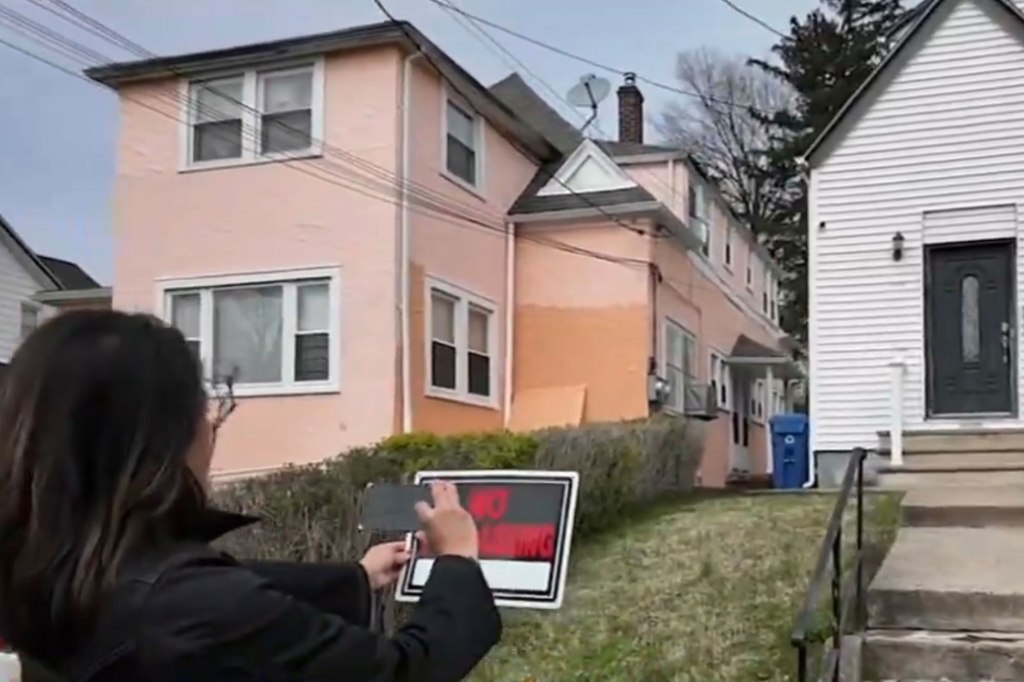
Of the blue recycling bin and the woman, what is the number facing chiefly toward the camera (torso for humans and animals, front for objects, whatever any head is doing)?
1

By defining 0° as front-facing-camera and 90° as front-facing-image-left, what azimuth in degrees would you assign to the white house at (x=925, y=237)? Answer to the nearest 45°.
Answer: approximately 0°

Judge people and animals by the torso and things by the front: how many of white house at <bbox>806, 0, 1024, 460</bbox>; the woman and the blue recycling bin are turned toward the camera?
2

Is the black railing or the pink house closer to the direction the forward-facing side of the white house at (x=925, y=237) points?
the black railing

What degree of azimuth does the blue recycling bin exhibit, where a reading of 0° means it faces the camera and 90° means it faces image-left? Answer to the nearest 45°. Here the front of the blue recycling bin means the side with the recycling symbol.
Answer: approximately 0°

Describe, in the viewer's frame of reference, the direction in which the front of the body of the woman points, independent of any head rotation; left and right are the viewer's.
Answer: facing away from the viewer and to the right of the viewer

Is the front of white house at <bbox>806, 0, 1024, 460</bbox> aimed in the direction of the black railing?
yes

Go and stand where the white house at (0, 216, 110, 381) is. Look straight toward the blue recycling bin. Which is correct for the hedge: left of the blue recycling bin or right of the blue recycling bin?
right

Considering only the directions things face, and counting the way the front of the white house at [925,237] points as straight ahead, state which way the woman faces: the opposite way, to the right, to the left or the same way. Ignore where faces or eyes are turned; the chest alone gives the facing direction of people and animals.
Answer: the opposite way

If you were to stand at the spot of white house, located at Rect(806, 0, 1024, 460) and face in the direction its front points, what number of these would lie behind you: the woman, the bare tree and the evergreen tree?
2

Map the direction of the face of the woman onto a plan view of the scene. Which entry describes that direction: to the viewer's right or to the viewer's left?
to the viewer's right

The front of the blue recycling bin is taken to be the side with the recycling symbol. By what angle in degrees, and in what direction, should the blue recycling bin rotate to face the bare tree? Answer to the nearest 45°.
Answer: approximately 180°

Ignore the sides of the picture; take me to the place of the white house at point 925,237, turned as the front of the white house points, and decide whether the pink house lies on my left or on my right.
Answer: on my right
